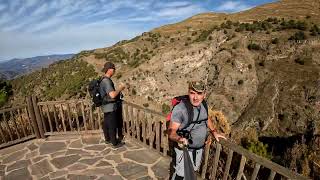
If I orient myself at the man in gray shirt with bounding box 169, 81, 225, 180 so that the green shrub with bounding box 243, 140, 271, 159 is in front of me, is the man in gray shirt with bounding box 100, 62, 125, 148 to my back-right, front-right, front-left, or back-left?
front-left

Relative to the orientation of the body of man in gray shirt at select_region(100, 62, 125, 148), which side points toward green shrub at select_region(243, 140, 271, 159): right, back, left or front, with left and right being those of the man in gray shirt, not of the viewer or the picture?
front

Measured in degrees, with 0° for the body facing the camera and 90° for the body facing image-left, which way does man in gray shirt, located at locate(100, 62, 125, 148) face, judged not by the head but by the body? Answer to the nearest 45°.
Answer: approximately 270°

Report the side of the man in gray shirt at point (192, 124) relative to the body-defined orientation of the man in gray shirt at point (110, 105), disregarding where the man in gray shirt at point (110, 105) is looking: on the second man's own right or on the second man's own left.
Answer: on the second man's own right

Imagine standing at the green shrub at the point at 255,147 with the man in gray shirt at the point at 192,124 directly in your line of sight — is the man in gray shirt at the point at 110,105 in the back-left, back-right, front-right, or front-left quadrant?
front-right

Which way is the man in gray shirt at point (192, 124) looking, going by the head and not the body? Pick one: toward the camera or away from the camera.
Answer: toward the camera

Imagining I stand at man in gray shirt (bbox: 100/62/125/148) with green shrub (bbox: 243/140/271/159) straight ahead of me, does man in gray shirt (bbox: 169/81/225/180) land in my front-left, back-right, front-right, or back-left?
front-right

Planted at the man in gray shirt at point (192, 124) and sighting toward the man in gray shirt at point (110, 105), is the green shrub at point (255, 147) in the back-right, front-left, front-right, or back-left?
front-right
